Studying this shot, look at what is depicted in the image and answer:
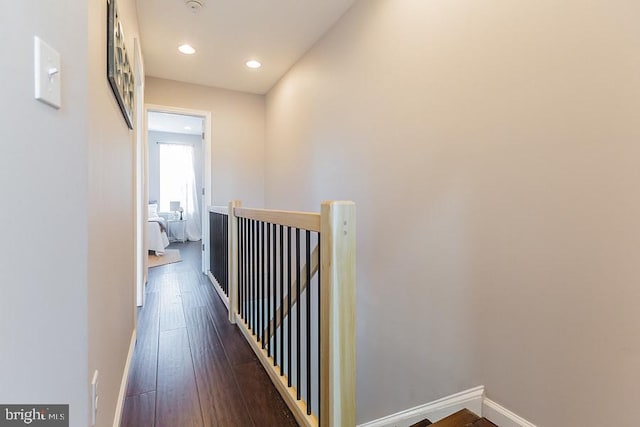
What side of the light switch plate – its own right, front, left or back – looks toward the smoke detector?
left

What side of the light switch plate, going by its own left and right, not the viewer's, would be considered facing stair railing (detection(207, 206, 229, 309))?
left

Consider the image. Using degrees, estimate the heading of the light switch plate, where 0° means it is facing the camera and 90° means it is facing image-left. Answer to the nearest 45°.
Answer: approximately 315°

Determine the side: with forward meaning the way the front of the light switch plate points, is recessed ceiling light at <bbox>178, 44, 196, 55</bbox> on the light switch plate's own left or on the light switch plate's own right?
on the light switch plate's own left

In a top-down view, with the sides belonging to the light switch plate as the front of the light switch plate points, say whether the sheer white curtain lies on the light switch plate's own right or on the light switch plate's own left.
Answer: on the light switch plate's own left
